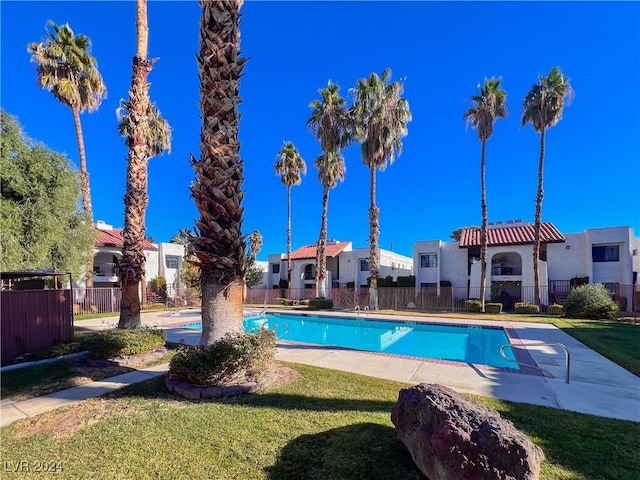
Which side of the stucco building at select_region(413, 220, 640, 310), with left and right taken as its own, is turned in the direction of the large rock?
front

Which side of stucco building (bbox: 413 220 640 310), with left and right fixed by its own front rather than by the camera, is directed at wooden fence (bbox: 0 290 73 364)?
front

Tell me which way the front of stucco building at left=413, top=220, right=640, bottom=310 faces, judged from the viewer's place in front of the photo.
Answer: facing the viewer

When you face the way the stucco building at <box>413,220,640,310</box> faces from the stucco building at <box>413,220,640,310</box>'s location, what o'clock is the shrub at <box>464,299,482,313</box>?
The shrub is roughly at 1 o'clock from the stucco building.

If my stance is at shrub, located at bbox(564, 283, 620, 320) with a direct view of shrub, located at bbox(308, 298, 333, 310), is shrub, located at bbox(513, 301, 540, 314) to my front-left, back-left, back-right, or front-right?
front-right

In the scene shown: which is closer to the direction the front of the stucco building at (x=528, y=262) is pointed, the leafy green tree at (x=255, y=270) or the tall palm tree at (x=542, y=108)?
the tall palm tree

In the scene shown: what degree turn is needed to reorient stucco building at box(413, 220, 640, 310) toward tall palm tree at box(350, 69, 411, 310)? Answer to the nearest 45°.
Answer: approximately 45° to its right

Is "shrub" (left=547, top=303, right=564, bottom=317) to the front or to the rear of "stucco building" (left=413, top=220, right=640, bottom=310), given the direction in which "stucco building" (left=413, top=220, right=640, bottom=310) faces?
to the front
